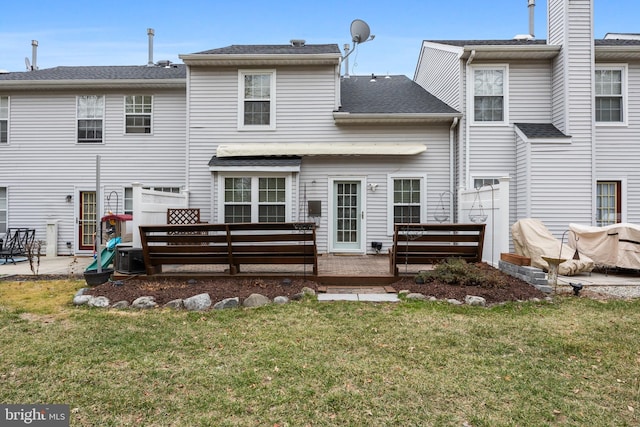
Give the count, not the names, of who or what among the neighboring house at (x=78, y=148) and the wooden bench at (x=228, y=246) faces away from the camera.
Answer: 2

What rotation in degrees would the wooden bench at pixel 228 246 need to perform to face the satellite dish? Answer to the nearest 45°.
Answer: approximately 45° to its right

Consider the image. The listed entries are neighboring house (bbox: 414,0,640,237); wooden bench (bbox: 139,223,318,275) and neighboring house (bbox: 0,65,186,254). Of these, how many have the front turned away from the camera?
3

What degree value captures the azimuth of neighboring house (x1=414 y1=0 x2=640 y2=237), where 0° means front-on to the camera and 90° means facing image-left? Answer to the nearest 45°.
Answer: approximately 180°

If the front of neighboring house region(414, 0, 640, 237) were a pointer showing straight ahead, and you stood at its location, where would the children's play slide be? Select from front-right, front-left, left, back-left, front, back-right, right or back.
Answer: back-left

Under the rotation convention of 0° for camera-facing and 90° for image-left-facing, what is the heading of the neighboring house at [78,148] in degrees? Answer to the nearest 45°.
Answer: approximately 180°

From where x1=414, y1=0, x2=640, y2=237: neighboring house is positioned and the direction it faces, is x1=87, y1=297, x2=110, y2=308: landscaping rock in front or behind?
behind

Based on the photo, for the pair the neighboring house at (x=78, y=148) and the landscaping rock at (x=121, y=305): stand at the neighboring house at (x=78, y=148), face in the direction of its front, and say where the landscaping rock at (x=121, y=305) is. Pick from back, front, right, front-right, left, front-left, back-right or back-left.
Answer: back

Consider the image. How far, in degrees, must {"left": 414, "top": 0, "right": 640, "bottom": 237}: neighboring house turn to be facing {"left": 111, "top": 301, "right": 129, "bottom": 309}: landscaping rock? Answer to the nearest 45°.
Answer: approximately 135° to its left

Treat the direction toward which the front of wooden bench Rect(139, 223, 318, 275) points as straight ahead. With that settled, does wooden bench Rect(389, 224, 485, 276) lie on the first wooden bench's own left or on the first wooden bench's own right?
on the first wooden bench's own right

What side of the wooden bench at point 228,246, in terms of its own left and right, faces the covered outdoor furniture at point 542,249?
right

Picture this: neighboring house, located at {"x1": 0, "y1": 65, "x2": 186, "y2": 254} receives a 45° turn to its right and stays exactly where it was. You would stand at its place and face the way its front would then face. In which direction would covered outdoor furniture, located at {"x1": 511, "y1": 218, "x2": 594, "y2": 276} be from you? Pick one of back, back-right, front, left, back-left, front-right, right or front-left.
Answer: right

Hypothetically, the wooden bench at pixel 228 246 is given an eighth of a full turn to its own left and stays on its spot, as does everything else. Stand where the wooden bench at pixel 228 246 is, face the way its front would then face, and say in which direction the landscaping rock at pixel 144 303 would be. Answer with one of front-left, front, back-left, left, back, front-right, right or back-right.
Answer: left

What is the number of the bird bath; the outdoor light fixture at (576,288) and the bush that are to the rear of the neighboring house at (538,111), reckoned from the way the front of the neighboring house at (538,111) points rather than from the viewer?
3

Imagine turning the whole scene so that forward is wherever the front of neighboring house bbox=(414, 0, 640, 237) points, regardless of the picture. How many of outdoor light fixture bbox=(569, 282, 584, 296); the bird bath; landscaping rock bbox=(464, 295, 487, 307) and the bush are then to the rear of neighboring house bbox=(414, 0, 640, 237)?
4

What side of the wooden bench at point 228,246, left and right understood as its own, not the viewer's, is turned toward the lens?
back

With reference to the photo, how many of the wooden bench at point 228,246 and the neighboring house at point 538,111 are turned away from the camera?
2
